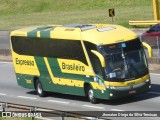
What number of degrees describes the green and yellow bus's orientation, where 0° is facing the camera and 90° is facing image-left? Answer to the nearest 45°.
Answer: approximately 315°
